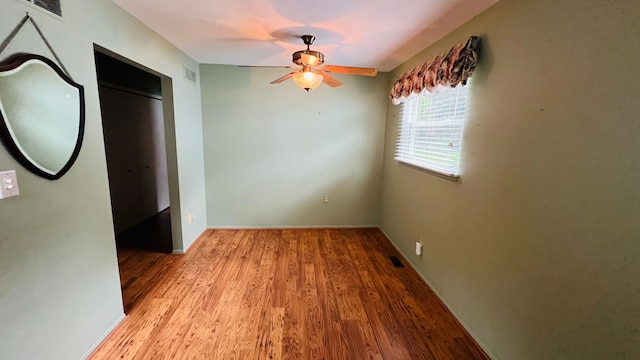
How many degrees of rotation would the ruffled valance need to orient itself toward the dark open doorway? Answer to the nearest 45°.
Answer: approximately 45° to its right

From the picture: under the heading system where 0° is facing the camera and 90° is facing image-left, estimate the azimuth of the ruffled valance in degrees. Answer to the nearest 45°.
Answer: approximately 45°

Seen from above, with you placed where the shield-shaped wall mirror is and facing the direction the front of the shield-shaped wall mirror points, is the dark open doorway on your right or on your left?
on your left

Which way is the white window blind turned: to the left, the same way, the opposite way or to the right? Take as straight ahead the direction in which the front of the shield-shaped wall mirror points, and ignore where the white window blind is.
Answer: the opposite way

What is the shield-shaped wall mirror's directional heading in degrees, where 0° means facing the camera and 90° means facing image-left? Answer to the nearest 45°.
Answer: approximately 315°

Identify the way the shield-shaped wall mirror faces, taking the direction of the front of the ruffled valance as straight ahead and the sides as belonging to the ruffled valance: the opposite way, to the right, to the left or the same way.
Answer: the opposite way

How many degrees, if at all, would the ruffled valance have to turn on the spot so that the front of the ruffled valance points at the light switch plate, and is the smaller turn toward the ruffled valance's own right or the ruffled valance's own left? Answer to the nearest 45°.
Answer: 0° — it already faces it

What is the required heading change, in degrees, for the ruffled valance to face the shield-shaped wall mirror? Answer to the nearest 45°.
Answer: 0° — it already faces it
